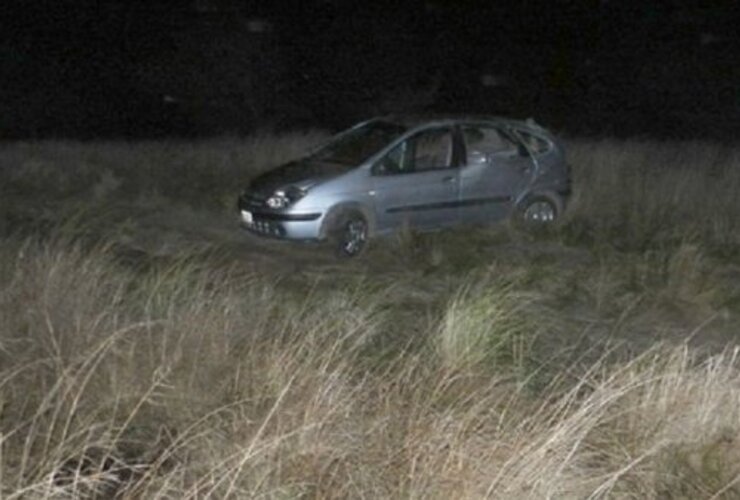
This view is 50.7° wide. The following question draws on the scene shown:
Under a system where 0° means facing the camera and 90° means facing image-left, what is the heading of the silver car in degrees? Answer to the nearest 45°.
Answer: approximately 45°
